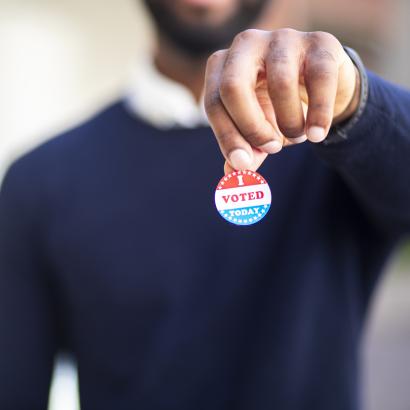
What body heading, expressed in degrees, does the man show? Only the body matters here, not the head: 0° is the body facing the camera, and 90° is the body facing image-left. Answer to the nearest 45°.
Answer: approximately 0°
